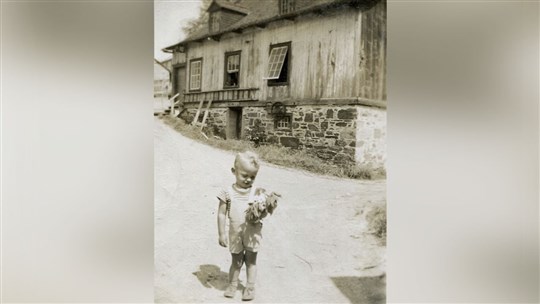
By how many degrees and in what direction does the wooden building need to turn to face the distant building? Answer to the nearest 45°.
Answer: approximately 45° to its right

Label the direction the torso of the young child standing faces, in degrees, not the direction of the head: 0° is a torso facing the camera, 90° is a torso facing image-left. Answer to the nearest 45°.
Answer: approximately 0°
